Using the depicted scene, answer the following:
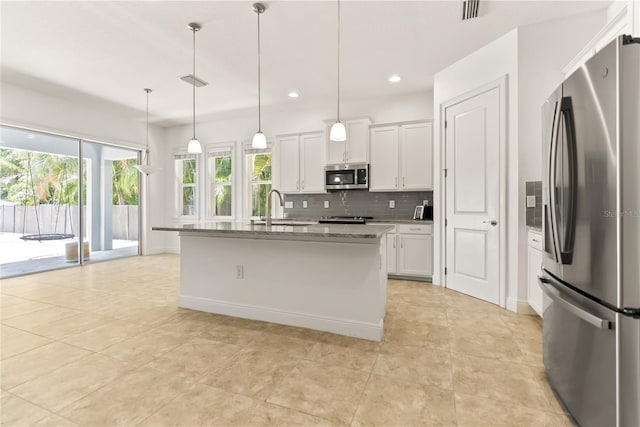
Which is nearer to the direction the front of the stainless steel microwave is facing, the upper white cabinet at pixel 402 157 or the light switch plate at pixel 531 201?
the light switch plate

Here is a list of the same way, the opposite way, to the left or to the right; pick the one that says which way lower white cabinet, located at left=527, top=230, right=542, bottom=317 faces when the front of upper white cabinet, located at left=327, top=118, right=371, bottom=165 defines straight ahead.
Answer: to the right

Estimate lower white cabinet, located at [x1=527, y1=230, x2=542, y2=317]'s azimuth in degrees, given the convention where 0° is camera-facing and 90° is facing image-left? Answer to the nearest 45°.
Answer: approximately 45°

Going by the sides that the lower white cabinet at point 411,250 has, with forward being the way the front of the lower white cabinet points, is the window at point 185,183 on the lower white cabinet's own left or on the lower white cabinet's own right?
on the lower white cabinet's own right
